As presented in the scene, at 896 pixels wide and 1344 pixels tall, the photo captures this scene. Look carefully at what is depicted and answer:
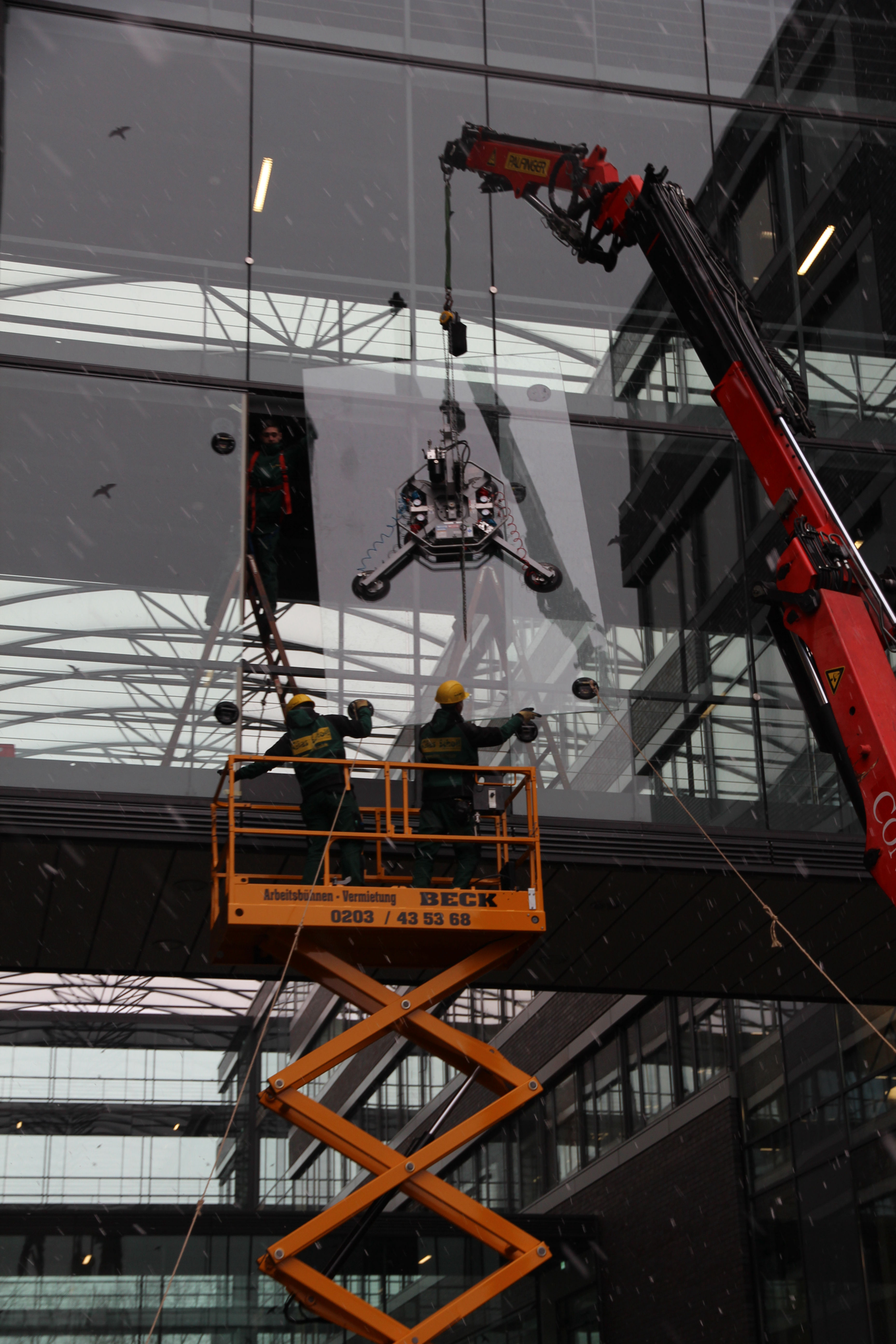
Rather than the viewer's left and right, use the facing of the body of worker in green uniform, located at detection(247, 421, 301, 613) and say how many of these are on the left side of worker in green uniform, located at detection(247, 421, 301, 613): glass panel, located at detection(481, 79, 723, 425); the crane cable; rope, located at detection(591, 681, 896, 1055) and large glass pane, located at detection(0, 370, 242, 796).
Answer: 3

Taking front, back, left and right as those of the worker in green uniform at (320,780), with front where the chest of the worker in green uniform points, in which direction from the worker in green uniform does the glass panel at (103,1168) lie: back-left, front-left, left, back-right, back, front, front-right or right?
front

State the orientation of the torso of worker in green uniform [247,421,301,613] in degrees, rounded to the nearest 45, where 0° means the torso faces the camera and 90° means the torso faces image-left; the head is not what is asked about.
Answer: approximately 0°

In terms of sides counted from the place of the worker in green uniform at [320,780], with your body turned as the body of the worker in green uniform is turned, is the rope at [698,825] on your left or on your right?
on your right

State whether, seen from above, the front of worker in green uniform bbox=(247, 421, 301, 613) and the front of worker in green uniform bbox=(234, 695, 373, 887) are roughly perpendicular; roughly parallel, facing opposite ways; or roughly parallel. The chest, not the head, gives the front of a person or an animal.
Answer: roughly parallel, facing opposite ways

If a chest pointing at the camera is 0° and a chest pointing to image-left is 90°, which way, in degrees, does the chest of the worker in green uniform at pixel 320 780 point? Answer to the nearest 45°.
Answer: approximately 180°

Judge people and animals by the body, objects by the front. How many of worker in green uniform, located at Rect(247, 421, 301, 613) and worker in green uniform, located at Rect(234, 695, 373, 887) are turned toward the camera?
1

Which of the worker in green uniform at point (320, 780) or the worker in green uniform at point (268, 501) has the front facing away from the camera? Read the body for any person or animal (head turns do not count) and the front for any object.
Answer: the worker in green uniform at point (320, 780)
